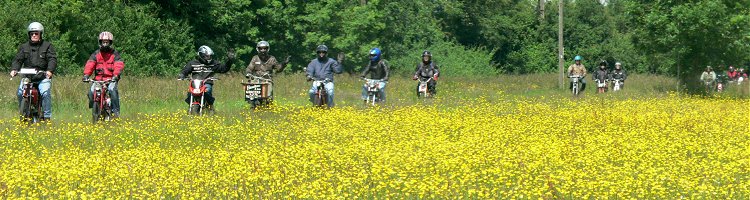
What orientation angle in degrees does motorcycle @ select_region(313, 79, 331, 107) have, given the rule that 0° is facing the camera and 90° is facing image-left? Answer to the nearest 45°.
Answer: approximately 0°

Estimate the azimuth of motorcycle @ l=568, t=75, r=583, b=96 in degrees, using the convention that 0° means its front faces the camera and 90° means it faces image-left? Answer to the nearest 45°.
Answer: approximately 0°

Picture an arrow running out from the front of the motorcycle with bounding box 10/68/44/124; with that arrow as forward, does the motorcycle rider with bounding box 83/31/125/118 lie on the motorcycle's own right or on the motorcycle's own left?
on the motorcycle's own left
